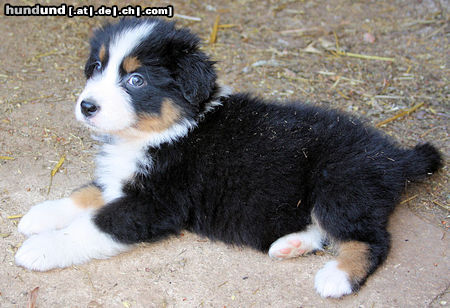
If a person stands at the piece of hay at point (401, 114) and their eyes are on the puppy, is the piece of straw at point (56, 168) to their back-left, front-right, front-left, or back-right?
front-right

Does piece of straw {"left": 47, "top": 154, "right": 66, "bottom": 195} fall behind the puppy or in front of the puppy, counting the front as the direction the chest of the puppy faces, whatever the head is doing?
in front

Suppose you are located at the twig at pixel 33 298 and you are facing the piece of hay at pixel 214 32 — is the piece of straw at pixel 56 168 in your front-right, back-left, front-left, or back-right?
front-left

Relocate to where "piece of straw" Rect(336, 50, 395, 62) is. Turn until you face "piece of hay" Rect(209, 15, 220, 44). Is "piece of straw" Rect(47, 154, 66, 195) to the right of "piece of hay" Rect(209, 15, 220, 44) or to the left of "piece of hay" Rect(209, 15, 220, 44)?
left

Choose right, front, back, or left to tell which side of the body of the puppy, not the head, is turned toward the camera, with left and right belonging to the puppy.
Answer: left

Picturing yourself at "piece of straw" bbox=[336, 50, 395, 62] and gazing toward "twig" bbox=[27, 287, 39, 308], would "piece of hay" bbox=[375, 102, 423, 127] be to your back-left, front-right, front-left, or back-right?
front-left

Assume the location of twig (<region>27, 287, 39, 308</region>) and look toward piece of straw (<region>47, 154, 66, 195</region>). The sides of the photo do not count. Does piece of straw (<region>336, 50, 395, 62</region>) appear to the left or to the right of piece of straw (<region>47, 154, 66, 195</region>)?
right

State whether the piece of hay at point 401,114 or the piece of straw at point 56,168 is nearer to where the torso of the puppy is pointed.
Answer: the piece of straw

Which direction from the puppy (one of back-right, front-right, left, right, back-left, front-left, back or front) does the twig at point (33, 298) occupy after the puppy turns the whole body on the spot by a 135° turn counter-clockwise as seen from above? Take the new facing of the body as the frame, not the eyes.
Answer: right

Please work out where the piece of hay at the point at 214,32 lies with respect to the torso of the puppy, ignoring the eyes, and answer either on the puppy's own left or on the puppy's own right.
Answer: on the puppy's own right
